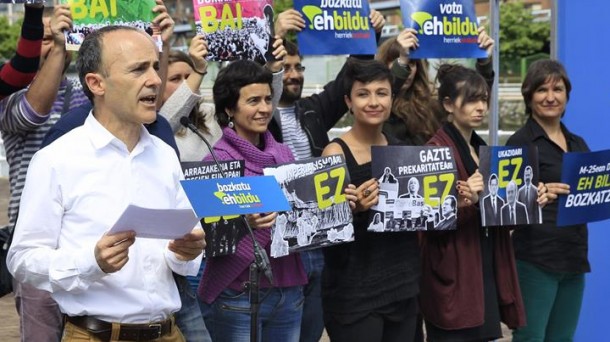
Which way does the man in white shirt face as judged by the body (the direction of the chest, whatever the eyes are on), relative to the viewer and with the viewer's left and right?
facing the viewer and to the right of the viewer

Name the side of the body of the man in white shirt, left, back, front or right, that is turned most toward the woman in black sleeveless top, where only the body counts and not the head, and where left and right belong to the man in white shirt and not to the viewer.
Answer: left

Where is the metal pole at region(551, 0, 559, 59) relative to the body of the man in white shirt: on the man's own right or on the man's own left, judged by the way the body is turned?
on the man's own left

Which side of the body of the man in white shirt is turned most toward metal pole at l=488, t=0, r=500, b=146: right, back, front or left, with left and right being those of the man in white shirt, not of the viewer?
left
